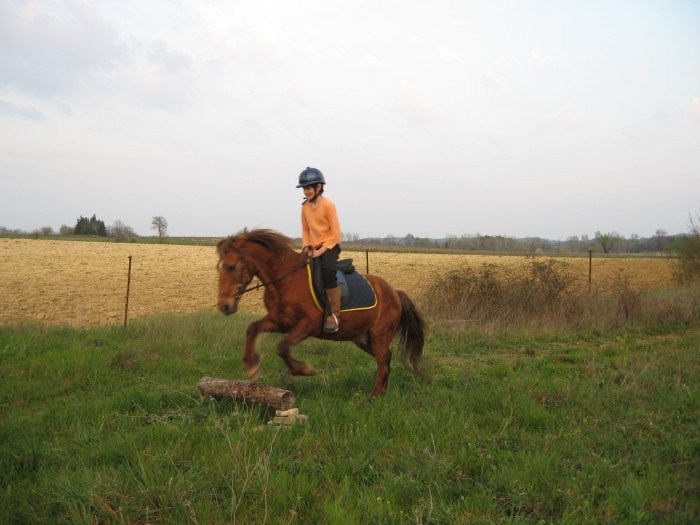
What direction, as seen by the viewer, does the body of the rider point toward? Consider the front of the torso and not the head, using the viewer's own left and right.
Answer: facing the viewer and to the left of the viewer

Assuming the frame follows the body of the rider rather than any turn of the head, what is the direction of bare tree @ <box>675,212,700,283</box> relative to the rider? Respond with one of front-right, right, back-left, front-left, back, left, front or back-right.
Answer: back

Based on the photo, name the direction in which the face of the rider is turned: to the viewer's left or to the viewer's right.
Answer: to the viewer's left

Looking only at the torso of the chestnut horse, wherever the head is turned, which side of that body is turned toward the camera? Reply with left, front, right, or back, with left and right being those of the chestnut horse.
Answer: left
